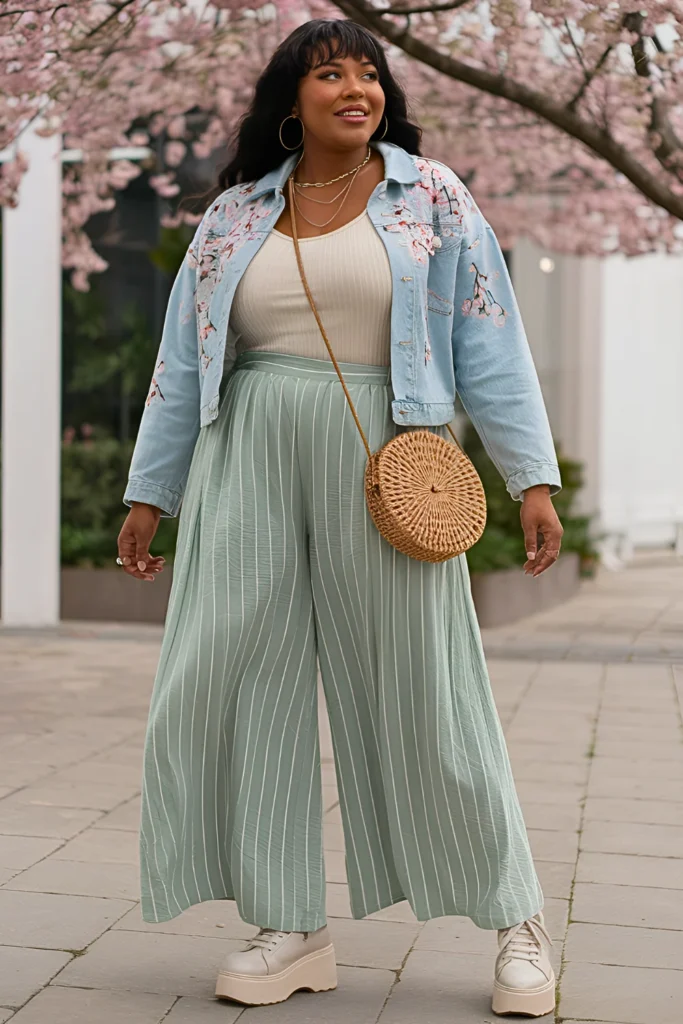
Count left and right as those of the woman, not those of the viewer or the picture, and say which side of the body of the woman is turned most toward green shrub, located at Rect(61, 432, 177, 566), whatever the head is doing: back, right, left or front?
back

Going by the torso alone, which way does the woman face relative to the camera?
toward the camera

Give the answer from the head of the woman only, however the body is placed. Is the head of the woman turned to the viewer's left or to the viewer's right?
to the viewer's right

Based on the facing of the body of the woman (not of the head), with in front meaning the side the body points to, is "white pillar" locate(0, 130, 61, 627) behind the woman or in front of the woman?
behind

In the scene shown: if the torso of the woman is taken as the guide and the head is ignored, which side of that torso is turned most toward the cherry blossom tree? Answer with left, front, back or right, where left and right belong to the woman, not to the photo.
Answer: back

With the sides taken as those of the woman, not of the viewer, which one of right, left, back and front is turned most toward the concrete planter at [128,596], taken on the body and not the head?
back

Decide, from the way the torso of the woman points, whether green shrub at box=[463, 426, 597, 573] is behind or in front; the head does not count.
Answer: behind

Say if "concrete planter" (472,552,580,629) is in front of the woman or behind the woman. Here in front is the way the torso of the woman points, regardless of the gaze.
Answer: behind
